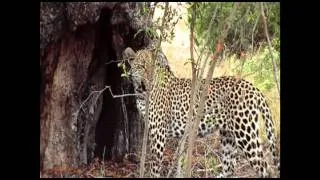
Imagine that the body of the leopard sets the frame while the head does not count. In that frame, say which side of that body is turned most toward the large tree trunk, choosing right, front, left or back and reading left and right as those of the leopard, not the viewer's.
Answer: front

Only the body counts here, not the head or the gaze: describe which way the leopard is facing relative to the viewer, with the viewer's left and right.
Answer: facing to the left of the viewer
